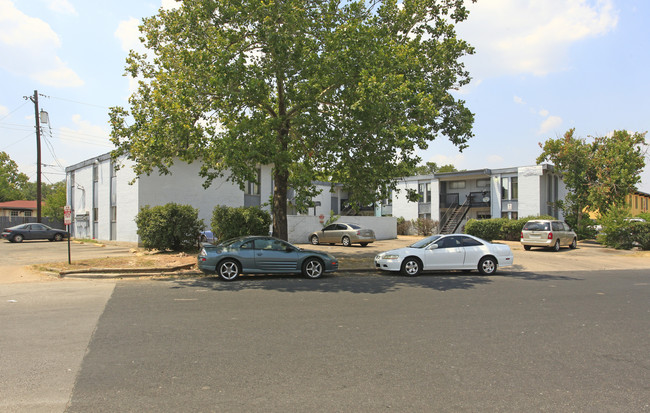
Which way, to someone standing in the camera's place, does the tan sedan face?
facing away from the viewer and to the left of the viewer

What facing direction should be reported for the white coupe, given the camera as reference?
facing to the left of the viewer

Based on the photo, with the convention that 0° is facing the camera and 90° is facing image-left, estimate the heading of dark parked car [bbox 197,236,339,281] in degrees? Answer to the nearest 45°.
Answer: approximately 270°
